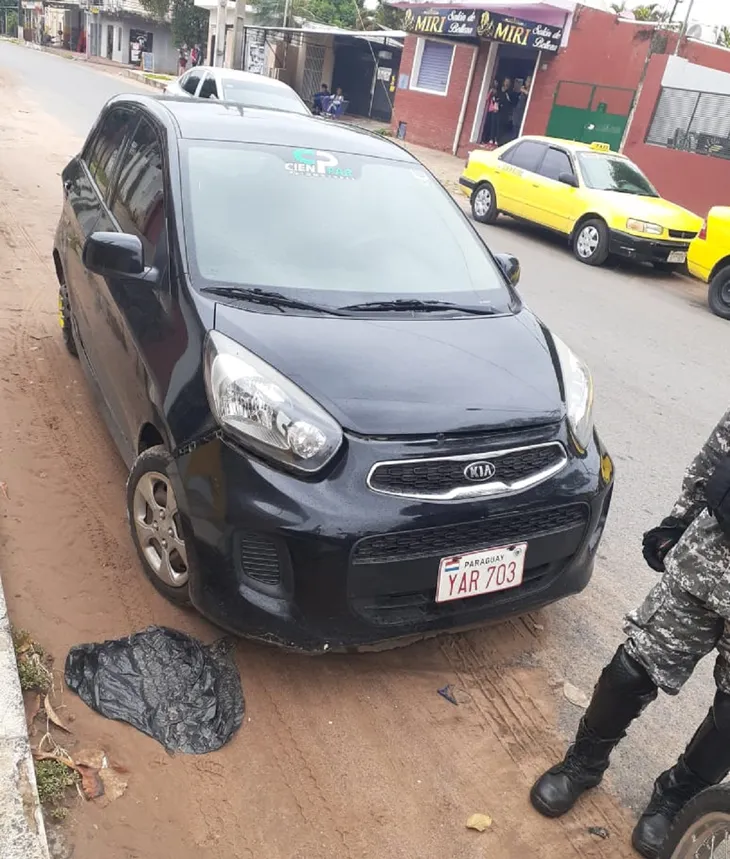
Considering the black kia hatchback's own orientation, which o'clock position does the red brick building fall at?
The red brick building is roughly at 8 o'clock from the black kia hatchback.

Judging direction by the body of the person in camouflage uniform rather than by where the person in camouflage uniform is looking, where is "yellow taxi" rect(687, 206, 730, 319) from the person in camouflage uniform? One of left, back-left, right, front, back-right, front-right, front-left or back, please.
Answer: back-right

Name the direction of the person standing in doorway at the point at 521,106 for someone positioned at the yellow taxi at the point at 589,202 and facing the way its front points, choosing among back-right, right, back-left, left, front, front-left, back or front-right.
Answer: back-left

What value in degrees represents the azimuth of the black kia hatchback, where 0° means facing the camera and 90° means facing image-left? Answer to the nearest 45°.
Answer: approximately 315°

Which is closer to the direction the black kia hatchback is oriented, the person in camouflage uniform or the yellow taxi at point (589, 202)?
the person in camouflage uniform

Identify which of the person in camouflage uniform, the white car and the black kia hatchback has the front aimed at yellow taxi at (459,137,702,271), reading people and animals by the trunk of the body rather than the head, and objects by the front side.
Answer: the white car

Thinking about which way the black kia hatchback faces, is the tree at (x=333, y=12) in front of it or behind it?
behind

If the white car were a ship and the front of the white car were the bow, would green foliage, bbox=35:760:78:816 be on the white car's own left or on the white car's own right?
on the white car's own right

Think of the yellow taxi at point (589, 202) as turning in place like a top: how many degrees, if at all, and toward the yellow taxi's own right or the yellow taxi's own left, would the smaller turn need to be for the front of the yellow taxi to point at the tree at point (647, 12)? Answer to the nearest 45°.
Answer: approximately 135° to the yellow taxi's own left

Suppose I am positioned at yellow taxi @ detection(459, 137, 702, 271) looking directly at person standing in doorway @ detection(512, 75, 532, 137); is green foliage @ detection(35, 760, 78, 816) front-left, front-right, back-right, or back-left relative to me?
back-left

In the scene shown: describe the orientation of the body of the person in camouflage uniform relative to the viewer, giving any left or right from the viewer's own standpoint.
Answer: facing the viewer and to the left of the viewer

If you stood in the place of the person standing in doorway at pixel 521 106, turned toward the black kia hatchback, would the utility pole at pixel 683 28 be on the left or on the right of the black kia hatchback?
left

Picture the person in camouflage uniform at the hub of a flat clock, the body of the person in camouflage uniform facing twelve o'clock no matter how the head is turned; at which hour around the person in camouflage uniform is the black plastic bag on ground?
The black plastic bag on ground is roughly at 1 o'clock from the person in camouflage uniform.

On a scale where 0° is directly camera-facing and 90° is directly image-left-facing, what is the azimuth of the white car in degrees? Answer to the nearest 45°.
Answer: approximately 315°
